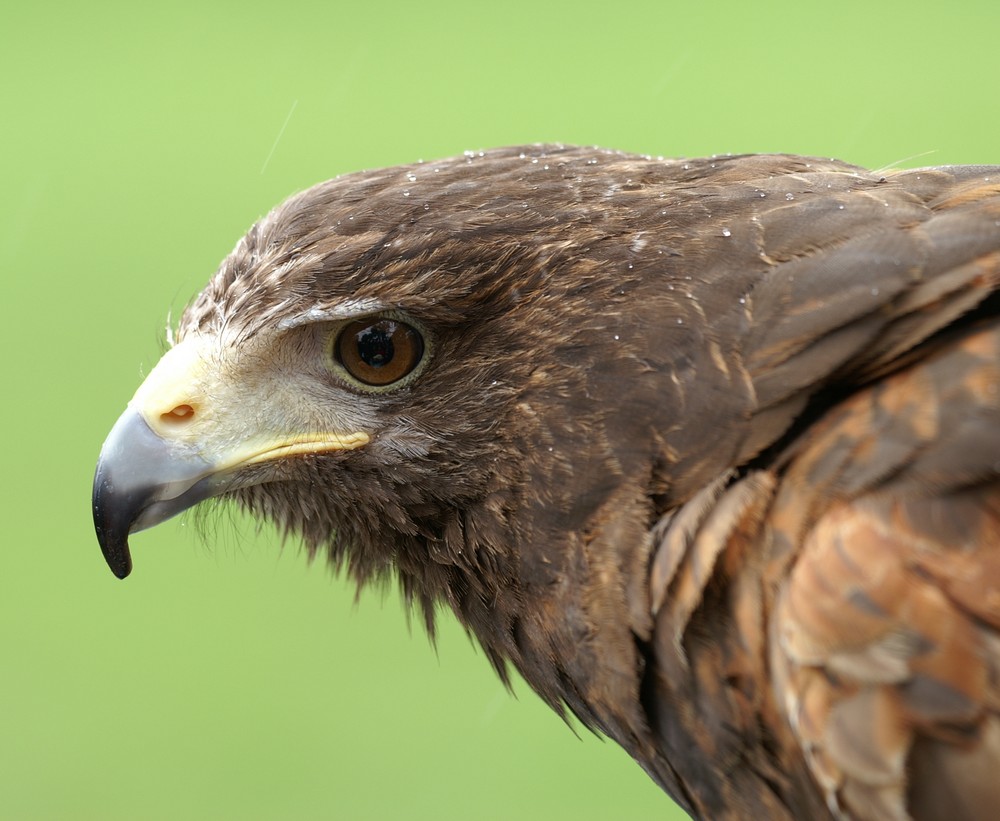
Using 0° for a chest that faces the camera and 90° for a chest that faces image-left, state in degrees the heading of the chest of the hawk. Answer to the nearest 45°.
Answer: approximately 90°
